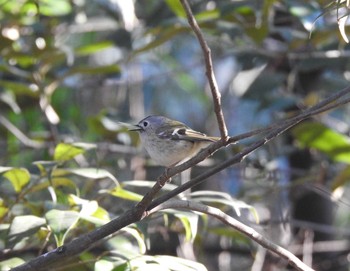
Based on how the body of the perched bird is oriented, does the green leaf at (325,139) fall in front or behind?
behind

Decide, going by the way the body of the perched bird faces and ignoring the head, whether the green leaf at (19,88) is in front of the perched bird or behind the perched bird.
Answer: in front

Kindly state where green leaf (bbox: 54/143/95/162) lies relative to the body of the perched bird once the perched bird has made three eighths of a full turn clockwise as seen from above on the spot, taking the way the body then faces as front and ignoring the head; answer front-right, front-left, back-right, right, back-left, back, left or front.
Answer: back

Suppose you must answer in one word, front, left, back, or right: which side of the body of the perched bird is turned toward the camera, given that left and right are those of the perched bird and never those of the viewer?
left

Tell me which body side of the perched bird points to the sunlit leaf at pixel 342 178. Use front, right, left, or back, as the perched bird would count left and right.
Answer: back
